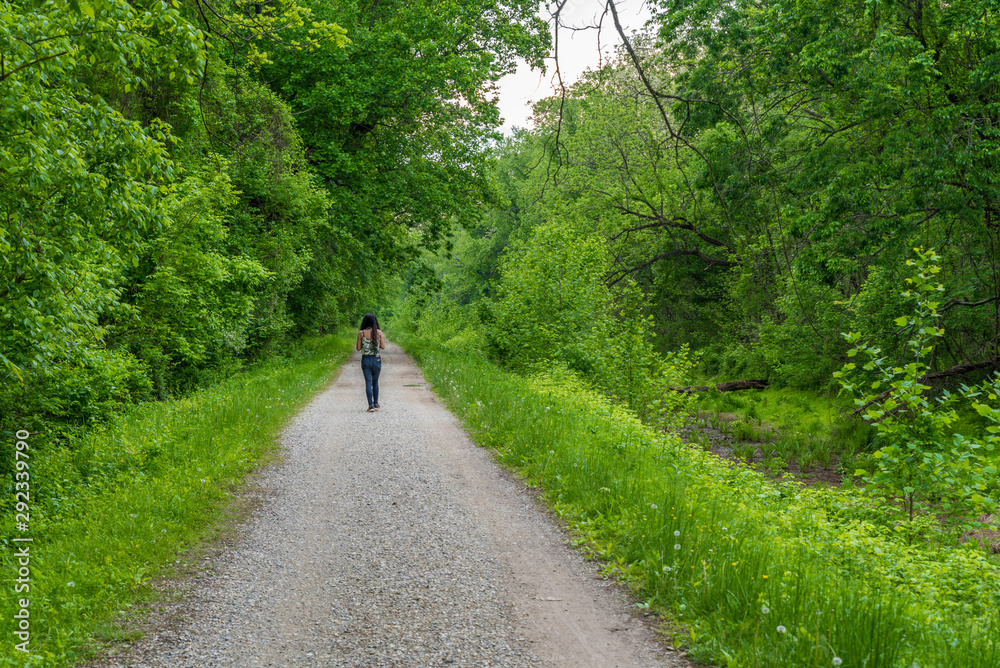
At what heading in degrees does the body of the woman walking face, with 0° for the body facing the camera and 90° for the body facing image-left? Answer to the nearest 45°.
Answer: approximately 180°

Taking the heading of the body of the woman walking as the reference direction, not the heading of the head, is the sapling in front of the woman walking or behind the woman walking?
behind
